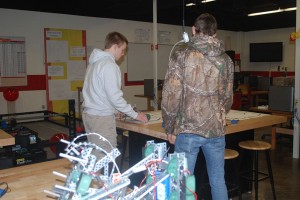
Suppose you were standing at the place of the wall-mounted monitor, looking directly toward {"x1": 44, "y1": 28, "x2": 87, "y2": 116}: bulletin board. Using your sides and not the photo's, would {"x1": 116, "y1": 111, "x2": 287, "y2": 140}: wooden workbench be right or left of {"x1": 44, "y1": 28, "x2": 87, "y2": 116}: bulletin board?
left

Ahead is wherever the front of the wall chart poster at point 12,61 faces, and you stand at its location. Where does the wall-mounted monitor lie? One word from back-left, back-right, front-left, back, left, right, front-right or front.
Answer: front-left

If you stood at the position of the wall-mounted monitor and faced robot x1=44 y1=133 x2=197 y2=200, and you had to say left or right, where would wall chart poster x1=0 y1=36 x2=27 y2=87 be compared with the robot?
right

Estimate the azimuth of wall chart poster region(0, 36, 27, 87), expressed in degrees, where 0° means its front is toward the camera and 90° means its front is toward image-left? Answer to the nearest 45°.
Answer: approximately 315°

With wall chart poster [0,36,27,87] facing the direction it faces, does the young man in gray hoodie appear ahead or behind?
ahead

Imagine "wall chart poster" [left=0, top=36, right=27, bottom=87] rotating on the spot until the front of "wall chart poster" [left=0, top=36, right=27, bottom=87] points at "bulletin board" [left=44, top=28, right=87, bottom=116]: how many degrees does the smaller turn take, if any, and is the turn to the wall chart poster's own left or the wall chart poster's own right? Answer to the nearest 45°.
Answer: approximately 45° to the wall chart poster's own left

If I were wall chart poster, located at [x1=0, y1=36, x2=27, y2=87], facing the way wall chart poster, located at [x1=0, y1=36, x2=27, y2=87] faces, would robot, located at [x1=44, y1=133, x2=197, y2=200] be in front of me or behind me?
in front

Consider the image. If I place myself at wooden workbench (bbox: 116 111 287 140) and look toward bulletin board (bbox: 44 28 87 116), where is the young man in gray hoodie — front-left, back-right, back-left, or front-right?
front-left

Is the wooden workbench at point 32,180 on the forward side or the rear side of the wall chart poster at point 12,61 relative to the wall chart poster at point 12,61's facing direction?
on the forward side
